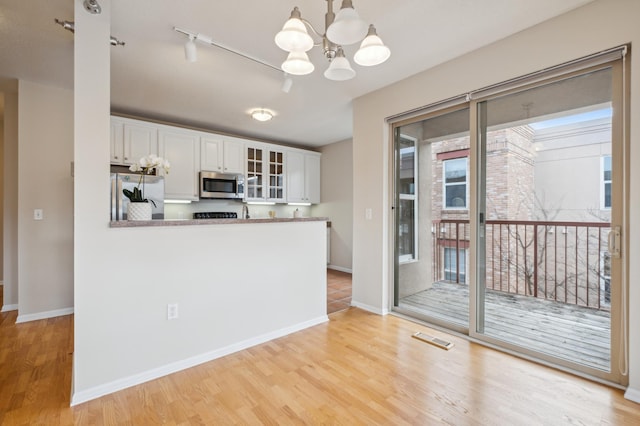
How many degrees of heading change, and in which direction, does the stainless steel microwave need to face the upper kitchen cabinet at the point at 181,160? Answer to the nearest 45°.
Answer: approximately 90° to its right

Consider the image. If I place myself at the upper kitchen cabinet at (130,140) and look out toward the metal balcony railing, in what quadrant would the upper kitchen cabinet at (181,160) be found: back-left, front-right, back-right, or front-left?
front-left

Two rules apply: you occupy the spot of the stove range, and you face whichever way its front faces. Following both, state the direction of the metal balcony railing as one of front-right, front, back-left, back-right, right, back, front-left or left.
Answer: front-left

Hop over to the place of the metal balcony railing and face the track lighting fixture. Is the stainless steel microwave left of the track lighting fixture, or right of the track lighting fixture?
right

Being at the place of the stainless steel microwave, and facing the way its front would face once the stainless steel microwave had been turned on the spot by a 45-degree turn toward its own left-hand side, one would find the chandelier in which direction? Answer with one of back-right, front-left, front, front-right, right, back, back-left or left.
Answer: front-right

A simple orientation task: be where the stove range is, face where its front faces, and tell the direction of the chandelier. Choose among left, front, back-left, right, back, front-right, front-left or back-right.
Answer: front

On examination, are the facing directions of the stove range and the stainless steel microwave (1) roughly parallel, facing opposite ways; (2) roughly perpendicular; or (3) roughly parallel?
roughly parallel

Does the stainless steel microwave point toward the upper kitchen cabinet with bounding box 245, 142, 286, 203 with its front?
no

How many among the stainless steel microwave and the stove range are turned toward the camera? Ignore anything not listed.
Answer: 2

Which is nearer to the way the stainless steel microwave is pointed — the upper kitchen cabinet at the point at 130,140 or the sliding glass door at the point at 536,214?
the sliding glass door

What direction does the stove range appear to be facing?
toward the camera

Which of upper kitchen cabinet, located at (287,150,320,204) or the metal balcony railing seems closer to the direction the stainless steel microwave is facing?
the metal balcony railing

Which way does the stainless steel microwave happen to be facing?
toward the camera
